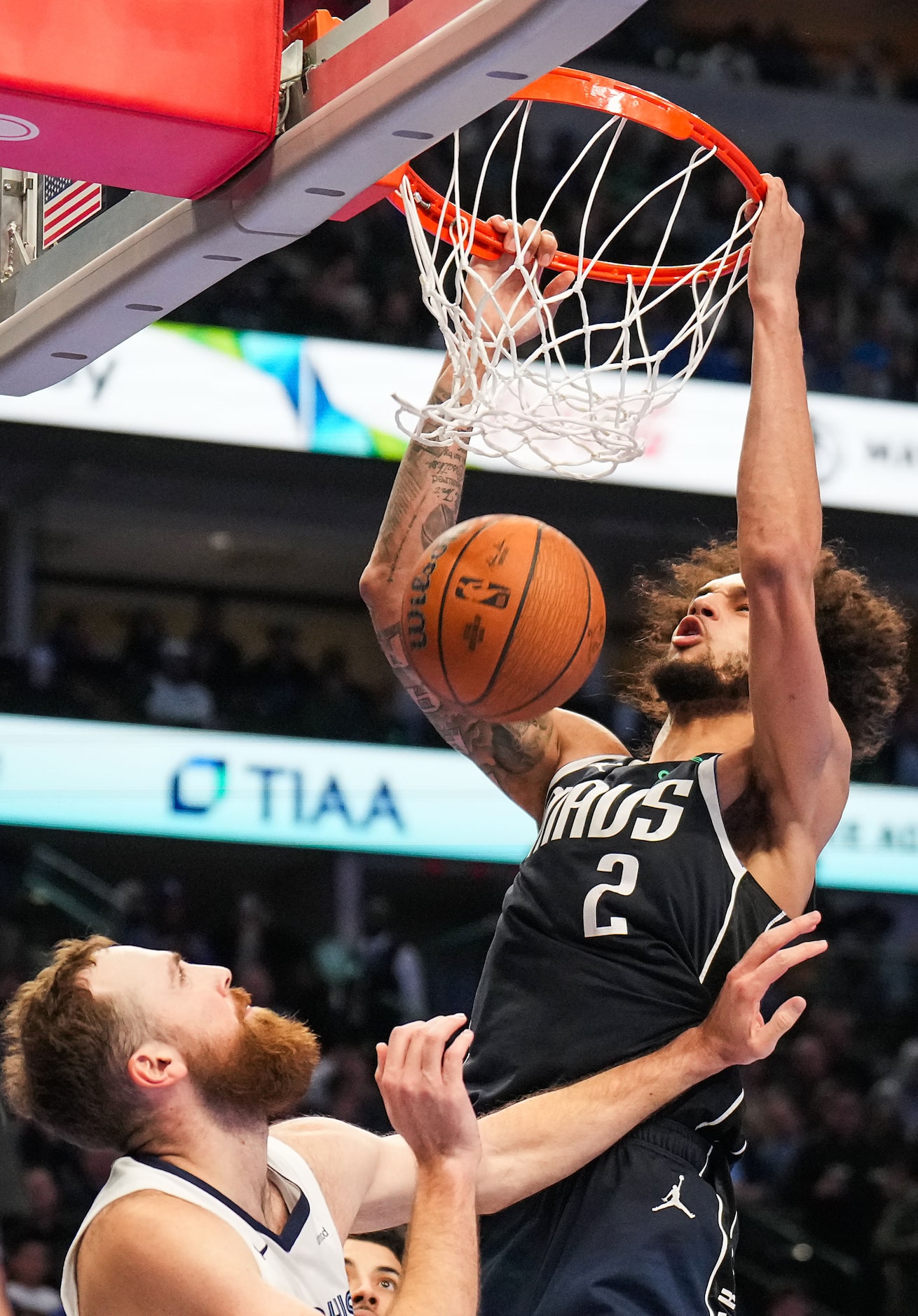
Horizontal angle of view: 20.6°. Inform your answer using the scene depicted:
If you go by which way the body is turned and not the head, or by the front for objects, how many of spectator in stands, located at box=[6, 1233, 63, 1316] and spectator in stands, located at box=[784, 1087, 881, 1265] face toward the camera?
2

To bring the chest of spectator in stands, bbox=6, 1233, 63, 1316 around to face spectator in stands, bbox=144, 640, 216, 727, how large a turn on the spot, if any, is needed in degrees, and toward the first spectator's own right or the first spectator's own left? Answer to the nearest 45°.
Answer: approximately 180°

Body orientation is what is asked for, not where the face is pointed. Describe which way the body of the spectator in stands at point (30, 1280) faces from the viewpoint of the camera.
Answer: toward the camera

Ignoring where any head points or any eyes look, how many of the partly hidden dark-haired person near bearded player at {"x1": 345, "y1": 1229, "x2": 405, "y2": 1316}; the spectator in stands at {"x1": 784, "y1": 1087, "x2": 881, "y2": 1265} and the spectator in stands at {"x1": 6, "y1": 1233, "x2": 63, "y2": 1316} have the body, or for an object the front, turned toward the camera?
3

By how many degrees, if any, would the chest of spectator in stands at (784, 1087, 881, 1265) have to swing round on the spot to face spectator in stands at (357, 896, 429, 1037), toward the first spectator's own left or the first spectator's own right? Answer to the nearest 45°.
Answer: approximately 90° to the first spectator's own right

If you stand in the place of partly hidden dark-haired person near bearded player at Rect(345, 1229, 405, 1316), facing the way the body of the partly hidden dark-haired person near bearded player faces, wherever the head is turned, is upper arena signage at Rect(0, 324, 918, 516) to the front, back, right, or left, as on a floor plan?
back

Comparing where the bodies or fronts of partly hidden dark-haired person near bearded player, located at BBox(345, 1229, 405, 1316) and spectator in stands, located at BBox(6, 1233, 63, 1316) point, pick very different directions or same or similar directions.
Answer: same or similar directions

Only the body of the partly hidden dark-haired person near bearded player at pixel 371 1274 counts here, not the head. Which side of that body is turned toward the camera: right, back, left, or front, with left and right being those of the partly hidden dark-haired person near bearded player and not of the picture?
front

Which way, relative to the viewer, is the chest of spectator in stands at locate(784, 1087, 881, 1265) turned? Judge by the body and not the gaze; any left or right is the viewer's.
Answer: facing the viewer
